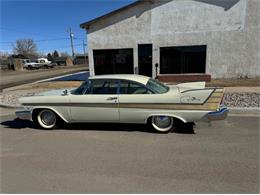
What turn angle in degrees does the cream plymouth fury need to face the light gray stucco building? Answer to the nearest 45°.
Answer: approximately 135° to its right

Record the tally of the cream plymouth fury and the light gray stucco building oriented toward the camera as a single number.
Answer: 1

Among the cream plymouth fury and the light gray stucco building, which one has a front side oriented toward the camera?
the light gray stucco building

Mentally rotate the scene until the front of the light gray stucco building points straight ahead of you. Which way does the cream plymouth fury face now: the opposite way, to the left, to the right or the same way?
to the right

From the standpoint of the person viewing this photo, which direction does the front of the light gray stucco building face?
facing the viewer

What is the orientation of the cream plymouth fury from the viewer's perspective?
to the viewer's left

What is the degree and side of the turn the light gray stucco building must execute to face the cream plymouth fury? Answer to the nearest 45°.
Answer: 0° — it already faces it
